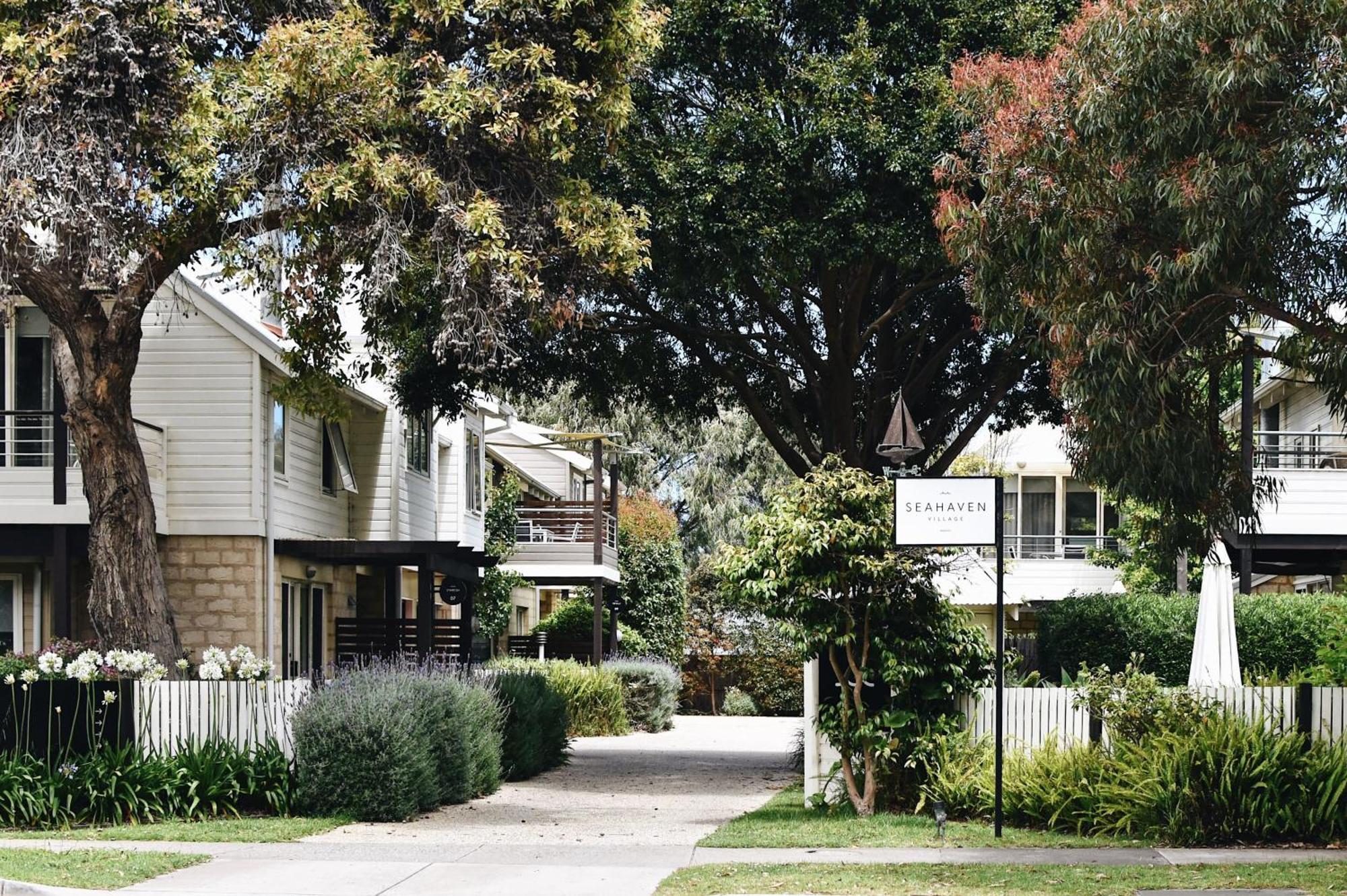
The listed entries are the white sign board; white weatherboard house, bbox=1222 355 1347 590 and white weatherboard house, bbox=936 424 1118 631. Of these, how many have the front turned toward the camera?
3

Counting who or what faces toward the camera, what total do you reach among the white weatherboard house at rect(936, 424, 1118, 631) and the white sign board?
2

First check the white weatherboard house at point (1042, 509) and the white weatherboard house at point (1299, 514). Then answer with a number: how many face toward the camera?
2

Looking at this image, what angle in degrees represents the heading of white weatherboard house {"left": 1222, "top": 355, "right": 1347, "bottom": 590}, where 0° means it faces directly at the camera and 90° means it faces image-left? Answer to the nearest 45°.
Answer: approximately 0°

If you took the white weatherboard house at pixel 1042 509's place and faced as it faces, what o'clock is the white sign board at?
The white sign board is roughly at 12 o'clock from the white weatherboard house.

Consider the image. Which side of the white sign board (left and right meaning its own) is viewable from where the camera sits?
front

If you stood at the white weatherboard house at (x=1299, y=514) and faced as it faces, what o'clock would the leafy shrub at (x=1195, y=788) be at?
The leafy shrub is roughly at 12 o'clock from the white weatherboard house.

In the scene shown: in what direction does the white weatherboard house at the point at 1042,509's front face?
toward the camera

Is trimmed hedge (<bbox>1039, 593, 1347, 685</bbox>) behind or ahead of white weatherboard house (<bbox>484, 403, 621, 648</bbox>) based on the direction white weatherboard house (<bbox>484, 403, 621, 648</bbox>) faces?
ahead

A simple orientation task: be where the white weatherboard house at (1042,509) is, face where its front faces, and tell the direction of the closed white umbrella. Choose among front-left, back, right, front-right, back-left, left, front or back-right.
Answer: front

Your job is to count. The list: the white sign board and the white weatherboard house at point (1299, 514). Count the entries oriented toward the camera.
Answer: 2
